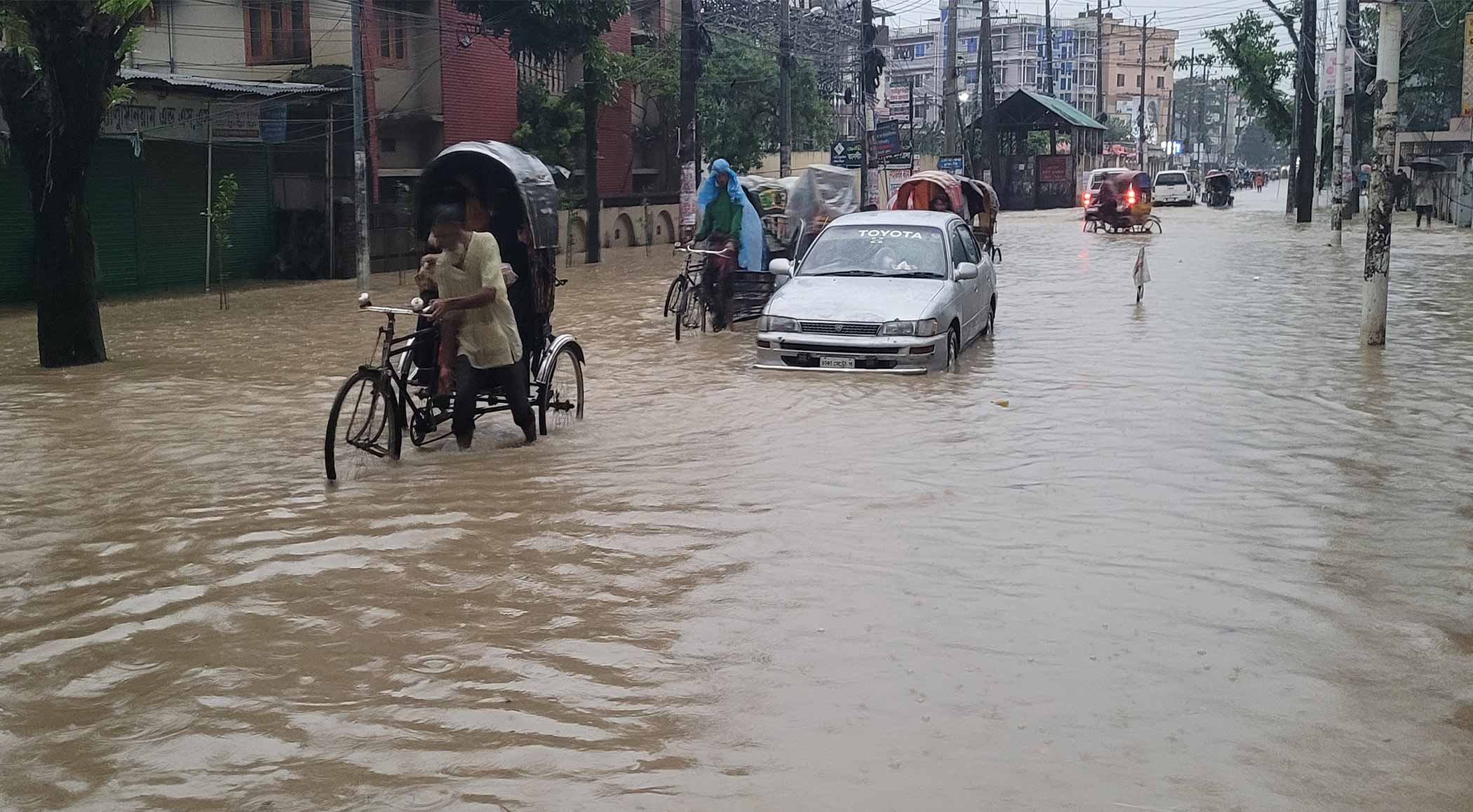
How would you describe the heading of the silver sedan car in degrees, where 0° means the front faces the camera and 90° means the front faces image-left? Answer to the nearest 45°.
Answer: approximately 45°

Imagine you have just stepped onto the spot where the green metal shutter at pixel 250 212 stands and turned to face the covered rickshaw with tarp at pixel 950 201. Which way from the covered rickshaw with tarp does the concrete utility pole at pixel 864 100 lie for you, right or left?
left

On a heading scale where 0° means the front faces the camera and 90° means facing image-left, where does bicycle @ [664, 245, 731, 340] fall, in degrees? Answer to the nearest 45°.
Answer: approximately 45°

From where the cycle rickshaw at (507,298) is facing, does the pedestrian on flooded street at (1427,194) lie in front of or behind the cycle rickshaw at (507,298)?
behind

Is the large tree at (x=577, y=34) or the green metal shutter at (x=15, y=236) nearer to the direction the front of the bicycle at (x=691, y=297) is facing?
the green metal shutter

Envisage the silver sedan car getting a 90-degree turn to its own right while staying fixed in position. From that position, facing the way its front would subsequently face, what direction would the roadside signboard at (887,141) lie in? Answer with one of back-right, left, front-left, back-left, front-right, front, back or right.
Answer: front-right

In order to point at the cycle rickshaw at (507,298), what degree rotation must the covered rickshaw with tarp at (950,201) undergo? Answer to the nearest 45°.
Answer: approximately 45° to its left
